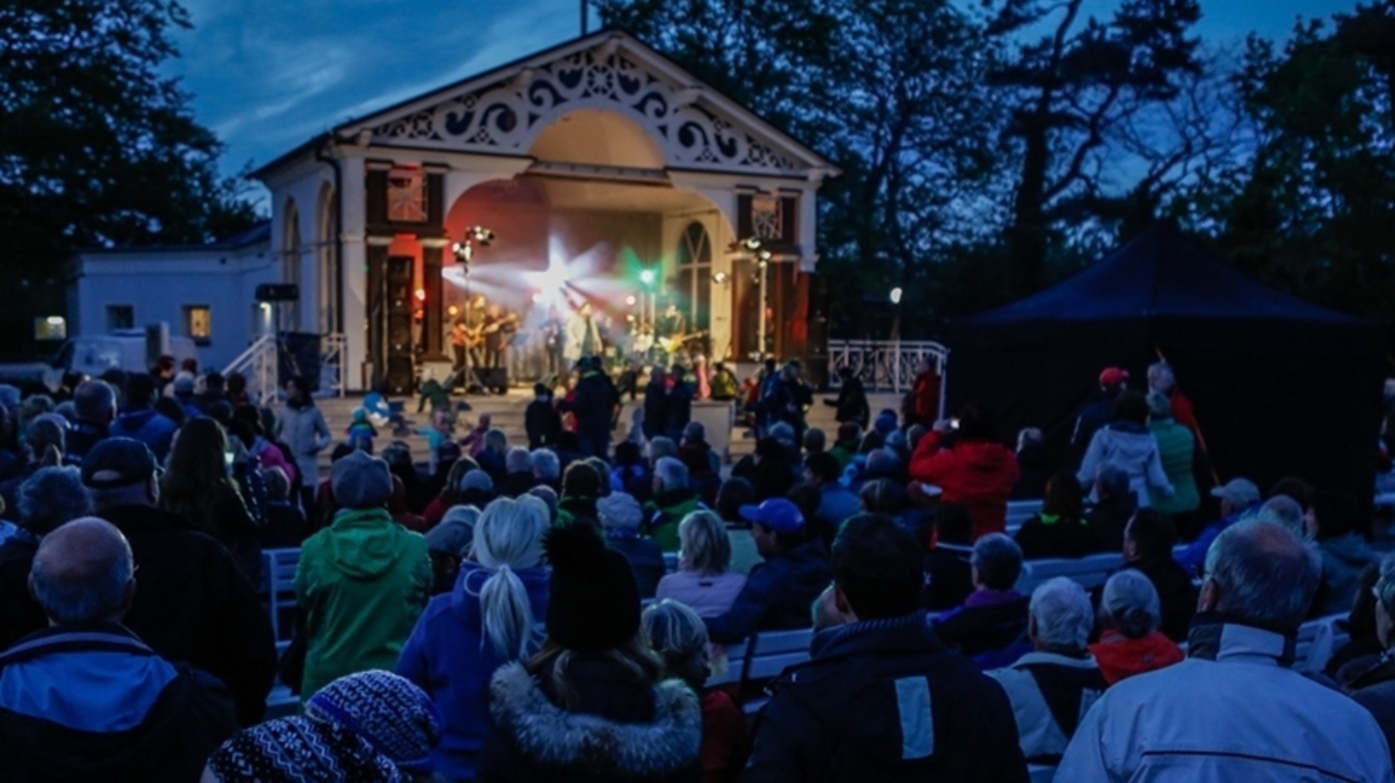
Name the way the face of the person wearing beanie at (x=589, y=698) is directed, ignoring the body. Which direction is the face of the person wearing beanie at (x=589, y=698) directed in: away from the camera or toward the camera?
away from the camera

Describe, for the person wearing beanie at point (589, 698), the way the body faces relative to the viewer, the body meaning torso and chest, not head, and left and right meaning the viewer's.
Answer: facing away from the viewer

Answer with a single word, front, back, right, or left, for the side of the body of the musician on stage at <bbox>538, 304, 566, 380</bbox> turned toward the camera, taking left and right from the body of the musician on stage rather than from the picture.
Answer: front

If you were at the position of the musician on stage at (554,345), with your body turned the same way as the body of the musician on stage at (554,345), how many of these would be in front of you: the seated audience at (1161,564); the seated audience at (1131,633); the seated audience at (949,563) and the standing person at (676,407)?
4

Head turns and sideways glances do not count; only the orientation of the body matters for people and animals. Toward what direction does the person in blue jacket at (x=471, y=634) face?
away from the camera

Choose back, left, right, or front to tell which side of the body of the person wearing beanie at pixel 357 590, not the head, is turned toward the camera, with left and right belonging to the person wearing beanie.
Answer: back

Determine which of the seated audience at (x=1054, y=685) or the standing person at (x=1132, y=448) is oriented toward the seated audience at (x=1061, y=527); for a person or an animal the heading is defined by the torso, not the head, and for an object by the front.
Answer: the seated audience at (x=1054, y=685)

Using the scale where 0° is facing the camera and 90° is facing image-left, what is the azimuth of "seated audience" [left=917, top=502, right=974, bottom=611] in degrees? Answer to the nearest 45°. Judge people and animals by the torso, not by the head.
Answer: approximately 180°

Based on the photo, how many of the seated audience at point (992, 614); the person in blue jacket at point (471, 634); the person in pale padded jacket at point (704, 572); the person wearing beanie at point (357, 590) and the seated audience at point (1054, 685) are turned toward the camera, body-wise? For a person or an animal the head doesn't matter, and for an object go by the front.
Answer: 0

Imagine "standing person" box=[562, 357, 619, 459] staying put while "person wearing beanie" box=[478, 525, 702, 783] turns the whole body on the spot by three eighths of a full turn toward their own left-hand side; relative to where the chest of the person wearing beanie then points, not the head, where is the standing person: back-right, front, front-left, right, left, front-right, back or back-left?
back-right

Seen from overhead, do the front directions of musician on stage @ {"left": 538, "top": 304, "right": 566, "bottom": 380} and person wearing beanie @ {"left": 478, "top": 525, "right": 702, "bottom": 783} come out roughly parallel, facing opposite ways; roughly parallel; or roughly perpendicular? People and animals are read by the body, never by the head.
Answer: roughly parallel, facing opposite ways

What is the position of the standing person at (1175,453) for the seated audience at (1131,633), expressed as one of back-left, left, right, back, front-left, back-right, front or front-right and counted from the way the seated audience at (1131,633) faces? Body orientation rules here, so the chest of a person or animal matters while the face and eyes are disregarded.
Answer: front

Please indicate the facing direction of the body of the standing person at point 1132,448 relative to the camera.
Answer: away from the camera

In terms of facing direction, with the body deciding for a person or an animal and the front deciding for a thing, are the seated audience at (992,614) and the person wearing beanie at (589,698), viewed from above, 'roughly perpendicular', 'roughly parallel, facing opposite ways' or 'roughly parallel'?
roughly parallel

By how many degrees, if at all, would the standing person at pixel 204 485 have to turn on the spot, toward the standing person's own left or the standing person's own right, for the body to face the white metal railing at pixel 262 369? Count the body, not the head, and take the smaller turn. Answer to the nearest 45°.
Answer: approximately 45° to the standing person's own left

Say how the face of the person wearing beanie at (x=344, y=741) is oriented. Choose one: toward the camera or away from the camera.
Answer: away from the camera

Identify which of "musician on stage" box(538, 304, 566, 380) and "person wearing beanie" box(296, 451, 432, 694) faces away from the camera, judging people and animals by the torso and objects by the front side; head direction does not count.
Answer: the person wearing beanie

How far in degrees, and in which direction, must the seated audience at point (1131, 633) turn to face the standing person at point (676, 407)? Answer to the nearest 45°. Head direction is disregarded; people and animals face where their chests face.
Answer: approximately 45° to their left

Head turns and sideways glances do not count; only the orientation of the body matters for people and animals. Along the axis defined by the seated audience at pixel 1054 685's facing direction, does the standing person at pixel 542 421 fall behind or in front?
in front

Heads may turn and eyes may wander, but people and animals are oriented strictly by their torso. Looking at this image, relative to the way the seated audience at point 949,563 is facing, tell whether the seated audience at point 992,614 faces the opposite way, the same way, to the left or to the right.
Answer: the same way

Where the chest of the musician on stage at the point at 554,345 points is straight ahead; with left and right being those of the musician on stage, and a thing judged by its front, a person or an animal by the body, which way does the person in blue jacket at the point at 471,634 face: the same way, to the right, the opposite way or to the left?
the opposite way

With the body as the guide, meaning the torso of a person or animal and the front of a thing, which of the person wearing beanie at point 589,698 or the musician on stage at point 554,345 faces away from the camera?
the person wearing beanie

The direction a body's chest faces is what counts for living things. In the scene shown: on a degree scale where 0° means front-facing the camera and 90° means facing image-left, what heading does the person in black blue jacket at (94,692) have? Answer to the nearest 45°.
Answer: approximately 180°

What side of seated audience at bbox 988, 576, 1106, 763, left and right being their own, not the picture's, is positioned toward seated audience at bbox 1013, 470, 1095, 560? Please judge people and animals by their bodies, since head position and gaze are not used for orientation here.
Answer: front
